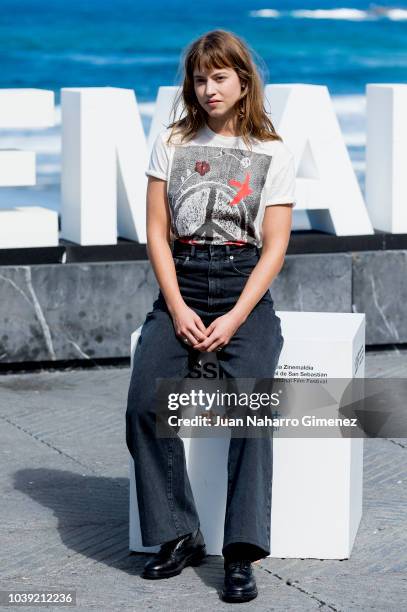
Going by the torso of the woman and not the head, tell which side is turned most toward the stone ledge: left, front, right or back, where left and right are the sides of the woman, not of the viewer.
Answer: back

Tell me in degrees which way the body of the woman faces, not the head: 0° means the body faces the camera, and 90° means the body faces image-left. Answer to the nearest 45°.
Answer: approximately 0°
